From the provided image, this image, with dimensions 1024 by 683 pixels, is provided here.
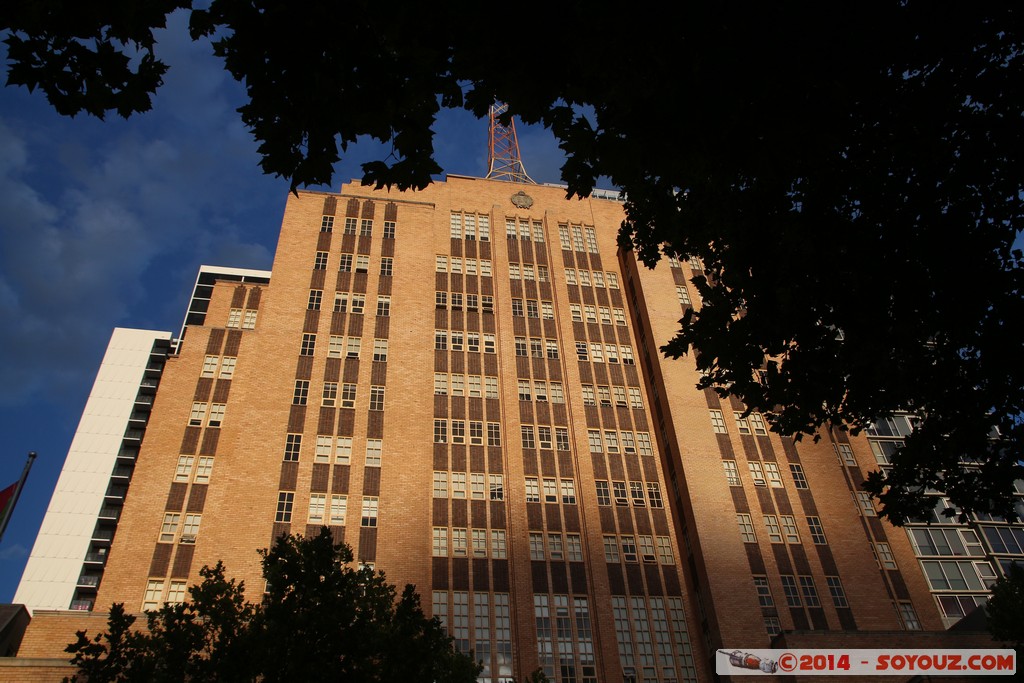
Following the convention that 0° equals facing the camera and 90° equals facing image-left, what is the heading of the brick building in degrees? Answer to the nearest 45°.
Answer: approximately 0°

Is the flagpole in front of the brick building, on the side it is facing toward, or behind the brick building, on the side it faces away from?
in front

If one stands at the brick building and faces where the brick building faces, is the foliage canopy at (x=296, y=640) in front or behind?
in front
